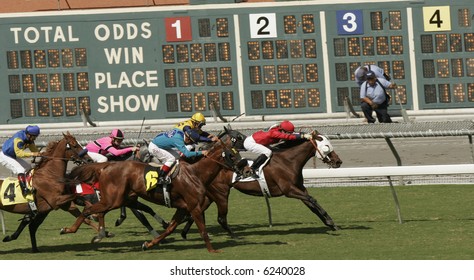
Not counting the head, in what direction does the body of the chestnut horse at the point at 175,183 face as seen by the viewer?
to the viewer's right

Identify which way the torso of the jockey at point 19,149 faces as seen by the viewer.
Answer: to the viewer's right

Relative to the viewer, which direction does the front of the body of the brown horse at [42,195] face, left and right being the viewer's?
facing to the right of the viewer

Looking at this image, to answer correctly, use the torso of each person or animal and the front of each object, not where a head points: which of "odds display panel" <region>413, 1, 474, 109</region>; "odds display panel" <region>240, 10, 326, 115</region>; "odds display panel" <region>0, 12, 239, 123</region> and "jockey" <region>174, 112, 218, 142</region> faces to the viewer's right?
the jockey

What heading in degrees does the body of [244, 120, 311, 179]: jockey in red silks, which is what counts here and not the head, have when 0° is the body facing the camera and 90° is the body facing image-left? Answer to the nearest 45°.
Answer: approximately 270°

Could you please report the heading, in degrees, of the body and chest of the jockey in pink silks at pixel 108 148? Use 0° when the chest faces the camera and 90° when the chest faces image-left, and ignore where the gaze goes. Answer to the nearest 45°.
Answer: approximately 270°

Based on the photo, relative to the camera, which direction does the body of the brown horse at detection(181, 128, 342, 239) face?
to the viewer's right

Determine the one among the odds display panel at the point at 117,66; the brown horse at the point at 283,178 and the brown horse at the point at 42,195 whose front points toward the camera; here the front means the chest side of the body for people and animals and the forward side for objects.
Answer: the odds display panel

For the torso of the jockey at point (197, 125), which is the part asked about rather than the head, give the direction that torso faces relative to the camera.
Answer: to the viewer's right

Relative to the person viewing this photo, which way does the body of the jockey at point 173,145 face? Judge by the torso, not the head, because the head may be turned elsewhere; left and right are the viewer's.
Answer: facing to the right of the viewer

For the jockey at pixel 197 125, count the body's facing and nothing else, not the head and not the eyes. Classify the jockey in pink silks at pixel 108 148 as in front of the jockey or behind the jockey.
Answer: behind

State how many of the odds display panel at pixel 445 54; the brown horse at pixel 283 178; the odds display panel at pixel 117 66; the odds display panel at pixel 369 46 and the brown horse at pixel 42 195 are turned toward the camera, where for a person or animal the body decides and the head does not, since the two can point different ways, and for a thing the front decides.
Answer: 3

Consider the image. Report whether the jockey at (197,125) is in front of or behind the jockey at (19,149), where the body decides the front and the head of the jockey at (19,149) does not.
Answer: in front

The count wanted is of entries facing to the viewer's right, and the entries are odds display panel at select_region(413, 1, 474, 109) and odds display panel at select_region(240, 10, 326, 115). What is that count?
0

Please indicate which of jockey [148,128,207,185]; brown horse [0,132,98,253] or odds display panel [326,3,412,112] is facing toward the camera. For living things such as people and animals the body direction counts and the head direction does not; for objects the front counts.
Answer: the odds display panel

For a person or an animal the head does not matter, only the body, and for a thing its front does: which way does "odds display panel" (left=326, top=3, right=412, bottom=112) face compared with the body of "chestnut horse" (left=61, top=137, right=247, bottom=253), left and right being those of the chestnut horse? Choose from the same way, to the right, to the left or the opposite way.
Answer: to the right

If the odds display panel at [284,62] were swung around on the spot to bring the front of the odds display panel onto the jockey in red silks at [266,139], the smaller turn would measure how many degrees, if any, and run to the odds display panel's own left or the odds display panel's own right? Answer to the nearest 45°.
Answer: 0° — it already faces them
